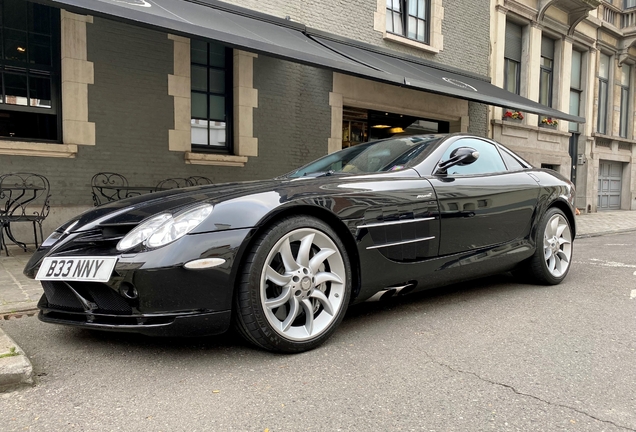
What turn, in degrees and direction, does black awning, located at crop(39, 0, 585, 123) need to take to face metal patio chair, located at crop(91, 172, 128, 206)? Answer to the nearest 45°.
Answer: approximately 135° to its right

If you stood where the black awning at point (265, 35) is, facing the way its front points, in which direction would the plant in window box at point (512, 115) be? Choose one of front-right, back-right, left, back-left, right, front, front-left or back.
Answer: left

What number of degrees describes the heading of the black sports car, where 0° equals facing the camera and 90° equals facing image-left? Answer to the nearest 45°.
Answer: approximately 45°

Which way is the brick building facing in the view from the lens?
facing the viewer and to the right of the viewer

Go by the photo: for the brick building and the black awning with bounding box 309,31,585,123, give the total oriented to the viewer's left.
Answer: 0

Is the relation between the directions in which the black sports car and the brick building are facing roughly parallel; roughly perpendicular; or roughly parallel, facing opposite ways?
roughly perpendicular

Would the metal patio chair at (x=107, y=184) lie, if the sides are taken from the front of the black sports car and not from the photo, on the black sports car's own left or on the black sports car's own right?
on the black sports car's own right

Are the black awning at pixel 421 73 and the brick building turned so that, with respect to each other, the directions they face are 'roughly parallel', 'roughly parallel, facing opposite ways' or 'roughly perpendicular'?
roughly parallel

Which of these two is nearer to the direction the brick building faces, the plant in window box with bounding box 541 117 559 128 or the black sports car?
the black sports car

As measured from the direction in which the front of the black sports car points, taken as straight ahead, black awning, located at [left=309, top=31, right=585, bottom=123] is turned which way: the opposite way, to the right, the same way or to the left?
to the left

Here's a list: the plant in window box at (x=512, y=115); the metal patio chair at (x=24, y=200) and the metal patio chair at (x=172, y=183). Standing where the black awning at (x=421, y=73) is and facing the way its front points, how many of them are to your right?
2

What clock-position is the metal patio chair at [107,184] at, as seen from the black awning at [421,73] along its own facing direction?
The metal patio chair is roughly at 3 o'clock from the black awning.

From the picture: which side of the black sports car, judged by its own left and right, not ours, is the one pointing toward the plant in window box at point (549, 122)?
back

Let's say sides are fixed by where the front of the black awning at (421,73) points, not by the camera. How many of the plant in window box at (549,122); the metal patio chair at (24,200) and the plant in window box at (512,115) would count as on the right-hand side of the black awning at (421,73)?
1
